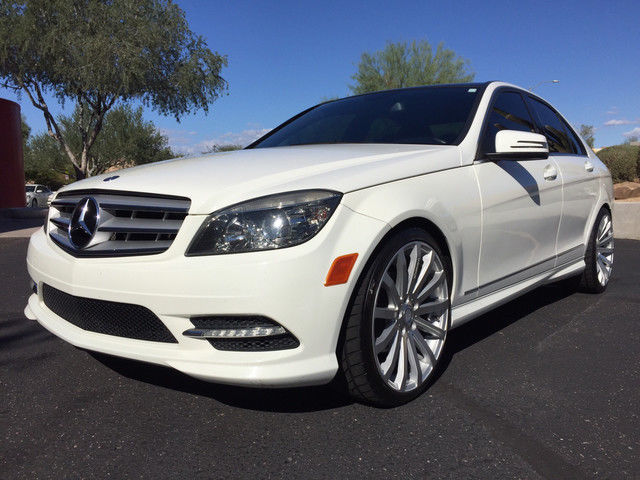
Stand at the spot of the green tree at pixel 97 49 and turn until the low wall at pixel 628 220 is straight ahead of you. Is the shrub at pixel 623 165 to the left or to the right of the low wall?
left

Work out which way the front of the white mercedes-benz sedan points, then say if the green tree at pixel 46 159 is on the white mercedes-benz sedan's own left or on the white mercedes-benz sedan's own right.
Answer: on the white mercedes-benz sedan's own right

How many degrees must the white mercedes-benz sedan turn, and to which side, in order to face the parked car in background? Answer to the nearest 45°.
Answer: approximately 90° to its right

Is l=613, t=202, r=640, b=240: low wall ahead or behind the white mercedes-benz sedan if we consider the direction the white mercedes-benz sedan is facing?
behind

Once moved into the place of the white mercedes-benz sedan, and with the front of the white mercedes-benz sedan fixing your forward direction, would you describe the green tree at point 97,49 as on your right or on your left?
on your right

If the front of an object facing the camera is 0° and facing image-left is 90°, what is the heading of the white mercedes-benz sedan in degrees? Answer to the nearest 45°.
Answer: approximately 45°
